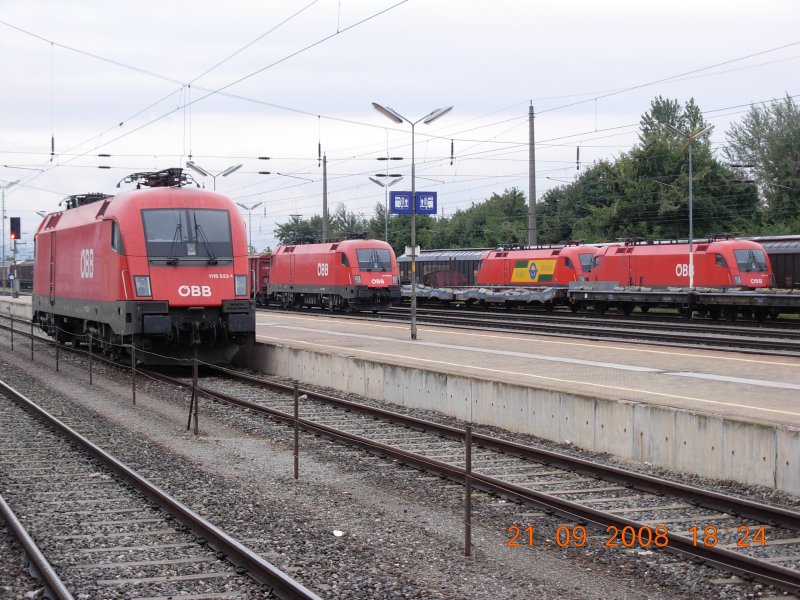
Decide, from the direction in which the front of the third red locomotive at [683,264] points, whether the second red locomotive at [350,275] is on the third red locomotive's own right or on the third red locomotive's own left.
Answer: on the third red locomotive's own right

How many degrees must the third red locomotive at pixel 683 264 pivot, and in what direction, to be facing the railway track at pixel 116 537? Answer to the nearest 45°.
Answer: approximately 45° to its right

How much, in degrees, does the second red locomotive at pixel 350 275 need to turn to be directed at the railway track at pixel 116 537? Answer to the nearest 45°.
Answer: approximately 45° to its right

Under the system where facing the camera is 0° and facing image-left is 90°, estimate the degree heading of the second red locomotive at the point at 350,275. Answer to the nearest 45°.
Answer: approximately 315°

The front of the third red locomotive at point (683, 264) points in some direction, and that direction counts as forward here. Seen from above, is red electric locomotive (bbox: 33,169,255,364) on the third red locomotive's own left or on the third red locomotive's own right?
on the third red locomotive's own right

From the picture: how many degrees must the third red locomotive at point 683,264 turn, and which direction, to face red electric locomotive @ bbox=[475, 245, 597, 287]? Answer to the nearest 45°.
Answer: approximately 180°

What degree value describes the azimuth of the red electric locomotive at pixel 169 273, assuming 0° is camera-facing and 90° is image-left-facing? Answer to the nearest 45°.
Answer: approximately 315°
